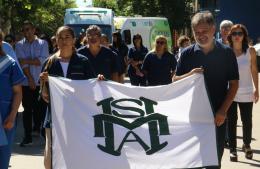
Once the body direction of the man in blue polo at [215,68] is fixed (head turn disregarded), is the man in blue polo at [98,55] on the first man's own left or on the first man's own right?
on the first man's own right

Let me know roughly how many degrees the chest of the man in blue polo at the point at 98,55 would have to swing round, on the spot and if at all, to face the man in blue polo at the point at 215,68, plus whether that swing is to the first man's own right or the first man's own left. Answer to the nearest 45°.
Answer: approximately 45° to the first man's own left

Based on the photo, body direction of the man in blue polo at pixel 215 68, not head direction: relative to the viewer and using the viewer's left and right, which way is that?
facing the viewer and to the left of the viewer

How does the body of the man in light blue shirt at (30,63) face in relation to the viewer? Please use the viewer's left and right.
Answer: facing the viewer

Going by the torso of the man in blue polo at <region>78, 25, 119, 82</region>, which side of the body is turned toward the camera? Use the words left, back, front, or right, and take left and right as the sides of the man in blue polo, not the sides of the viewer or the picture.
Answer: front

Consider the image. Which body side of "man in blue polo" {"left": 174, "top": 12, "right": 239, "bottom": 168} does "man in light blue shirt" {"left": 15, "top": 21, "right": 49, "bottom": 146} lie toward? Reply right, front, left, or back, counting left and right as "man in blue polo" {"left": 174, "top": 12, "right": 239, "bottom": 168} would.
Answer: right

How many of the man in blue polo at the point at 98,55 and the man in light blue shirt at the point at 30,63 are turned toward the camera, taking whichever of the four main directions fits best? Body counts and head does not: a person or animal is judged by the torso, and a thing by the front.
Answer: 2

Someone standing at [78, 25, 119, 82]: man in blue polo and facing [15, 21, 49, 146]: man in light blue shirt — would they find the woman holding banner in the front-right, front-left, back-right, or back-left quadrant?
back-left
